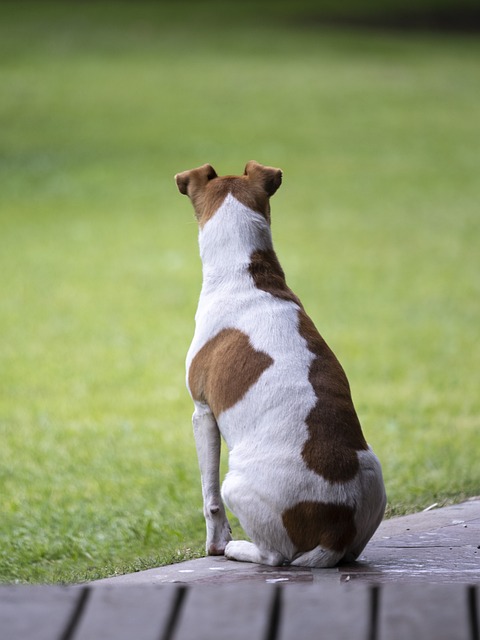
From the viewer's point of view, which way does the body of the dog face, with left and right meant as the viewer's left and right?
facing away from the viewer and to the left of the viewer
